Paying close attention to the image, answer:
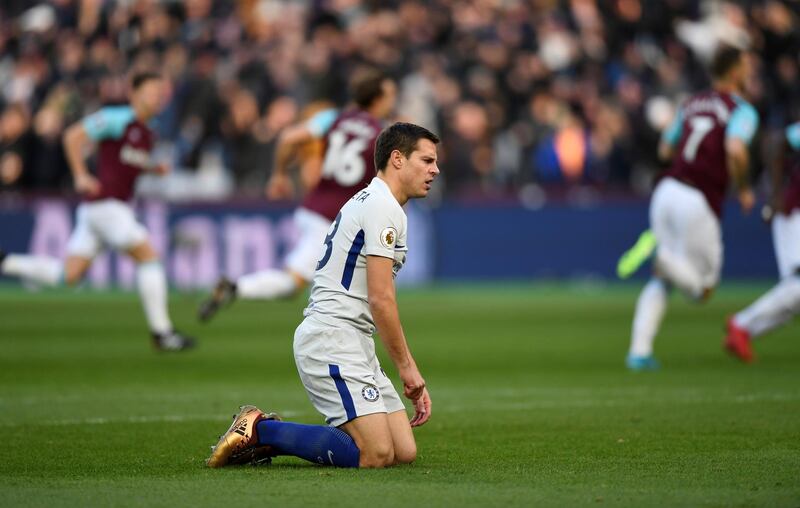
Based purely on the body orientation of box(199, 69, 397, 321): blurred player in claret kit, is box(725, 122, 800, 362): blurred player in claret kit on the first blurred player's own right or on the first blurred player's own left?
on the first blurred player's own right

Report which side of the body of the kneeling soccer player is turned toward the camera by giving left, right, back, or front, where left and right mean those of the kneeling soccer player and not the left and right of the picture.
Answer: right

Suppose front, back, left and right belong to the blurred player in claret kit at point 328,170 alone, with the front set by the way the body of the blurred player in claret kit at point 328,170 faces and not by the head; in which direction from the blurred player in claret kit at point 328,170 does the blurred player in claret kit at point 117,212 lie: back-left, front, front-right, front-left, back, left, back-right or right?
left

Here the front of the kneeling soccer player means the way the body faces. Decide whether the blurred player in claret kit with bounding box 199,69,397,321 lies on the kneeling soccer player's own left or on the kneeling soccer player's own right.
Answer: on the kneeling soccer player's own left

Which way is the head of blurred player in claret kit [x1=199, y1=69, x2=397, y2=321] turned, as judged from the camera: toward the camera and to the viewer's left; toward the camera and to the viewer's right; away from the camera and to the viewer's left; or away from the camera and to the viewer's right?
away from the camera and to the viewer's right

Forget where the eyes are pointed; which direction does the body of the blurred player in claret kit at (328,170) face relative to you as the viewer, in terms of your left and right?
facing away from the viewer and to the right of the viewer

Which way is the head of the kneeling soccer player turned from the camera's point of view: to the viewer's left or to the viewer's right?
to the viewer's right

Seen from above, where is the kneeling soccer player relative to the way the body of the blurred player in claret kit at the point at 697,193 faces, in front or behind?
behind

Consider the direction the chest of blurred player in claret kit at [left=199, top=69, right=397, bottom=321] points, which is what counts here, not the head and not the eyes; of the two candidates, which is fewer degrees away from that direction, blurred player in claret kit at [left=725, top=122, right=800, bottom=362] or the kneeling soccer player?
the blurred player in claret kit
